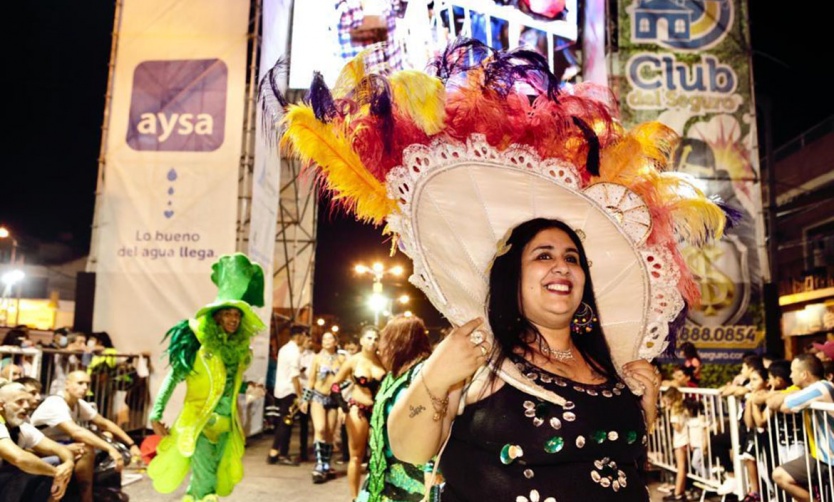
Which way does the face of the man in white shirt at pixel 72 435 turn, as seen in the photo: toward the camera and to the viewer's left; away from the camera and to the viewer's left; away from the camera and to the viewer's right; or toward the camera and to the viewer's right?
toward the camera and to the viewer's right

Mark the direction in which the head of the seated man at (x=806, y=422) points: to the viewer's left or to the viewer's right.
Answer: to the viewer's left

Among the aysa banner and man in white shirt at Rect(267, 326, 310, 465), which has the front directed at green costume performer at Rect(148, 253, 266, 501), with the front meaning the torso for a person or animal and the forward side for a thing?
the aysa banner

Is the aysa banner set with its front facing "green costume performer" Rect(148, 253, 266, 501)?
yes

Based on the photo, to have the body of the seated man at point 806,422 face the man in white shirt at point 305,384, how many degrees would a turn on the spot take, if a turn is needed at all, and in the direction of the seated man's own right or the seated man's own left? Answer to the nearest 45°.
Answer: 0° — they already face them

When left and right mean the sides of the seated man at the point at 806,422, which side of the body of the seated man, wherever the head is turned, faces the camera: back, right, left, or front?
left
